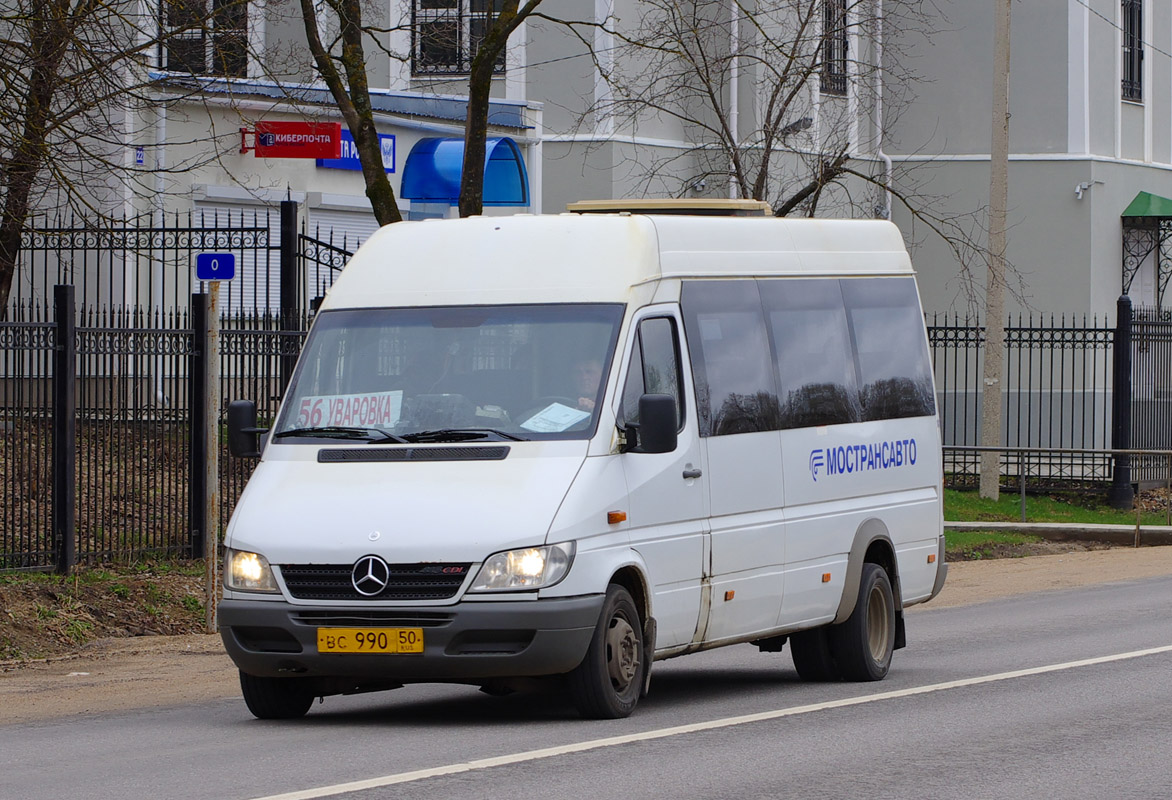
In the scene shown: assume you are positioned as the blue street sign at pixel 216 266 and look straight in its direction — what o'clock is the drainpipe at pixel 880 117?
The drainpipe is roughly at 7 o'clock from the blue street sign.

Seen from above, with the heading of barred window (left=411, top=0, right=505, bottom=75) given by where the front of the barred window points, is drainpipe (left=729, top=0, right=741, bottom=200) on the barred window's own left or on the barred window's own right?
on the barred window's own left

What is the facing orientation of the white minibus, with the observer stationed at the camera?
facing the viewer and to the left of the viewer

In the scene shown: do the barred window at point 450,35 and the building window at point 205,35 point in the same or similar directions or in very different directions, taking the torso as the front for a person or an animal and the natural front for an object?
same or similar directions

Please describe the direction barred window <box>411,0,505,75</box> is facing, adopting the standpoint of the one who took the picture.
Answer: facing the viewer

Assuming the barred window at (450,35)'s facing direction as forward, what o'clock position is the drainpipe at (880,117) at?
The drainpipe is roughly at 8 o'clock from the barred window.

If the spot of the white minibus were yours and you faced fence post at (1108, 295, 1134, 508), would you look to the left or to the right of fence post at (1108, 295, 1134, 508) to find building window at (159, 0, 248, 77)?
left

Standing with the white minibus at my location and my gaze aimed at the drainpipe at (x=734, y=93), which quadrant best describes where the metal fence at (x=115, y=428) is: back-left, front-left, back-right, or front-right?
front-left

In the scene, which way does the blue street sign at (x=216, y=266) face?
toward the camera

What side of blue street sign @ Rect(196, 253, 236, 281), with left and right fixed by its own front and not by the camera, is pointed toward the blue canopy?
back

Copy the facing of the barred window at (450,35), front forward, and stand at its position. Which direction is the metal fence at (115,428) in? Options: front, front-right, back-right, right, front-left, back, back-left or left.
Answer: front

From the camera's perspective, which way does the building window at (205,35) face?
toward the camera

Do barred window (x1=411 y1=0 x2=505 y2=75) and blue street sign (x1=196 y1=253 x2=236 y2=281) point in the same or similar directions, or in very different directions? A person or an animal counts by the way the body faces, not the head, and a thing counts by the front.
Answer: same or similar directions
